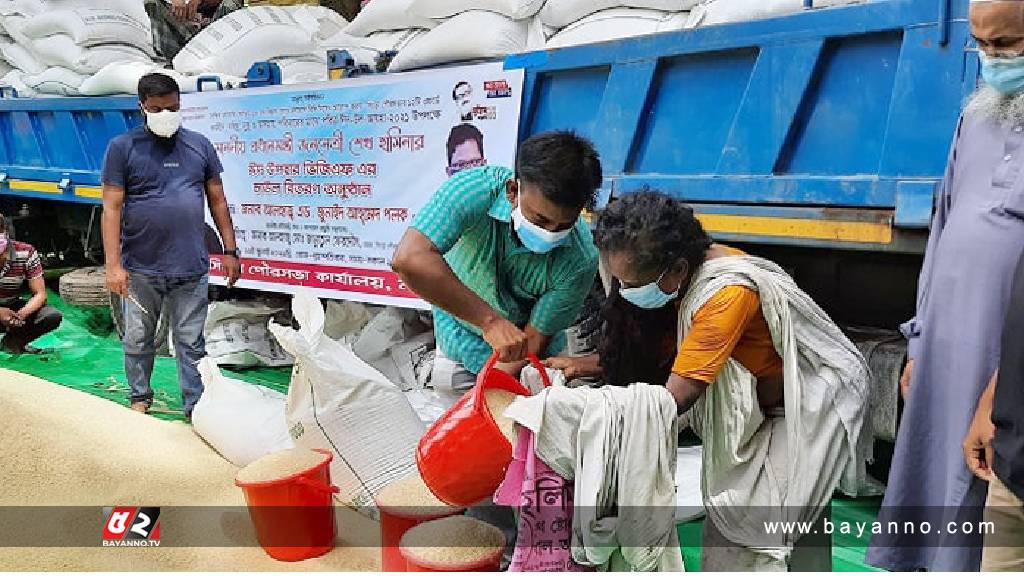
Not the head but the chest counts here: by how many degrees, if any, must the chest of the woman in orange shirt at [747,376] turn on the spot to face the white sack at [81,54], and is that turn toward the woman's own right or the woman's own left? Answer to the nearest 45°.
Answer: approximately 45° to the woman's own right

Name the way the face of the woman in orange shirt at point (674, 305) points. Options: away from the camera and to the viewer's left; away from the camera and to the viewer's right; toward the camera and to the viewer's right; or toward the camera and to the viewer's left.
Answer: toward the camera and to the viewer's left

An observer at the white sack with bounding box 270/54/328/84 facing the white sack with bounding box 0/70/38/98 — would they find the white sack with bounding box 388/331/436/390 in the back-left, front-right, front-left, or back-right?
back-left

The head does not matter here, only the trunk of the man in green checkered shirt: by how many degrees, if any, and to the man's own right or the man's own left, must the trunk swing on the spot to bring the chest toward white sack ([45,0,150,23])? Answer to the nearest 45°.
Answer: approximately 180°

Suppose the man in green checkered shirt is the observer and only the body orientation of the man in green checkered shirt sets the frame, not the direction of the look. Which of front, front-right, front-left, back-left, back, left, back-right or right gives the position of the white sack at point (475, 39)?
back-left

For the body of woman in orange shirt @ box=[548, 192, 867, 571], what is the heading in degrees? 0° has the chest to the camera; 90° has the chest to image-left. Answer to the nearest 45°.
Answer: approximately 90°

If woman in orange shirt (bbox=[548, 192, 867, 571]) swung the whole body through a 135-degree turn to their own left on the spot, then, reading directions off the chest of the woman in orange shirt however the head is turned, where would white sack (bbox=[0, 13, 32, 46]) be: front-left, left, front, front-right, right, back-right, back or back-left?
back

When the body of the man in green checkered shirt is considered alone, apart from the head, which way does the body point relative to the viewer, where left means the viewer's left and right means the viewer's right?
facing the viewer and to the right of the viewer

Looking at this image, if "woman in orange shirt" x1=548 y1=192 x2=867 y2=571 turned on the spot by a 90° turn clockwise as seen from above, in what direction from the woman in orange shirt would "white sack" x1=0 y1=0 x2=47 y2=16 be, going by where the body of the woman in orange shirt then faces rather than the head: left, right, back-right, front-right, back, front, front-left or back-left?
front-left

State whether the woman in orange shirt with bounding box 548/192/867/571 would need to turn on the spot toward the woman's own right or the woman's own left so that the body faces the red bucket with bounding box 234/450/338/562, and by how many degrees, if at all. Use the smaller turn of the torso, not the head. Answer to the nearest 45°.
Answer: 0° — they already face it

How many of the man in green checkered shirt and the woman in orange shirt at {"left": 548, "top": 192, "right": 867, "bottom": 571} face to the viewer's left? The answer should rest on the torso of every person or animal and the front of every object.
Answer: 1

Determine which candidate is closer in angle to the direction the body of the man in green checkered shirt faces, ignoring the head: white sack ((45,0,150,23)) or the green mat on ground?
the green mat on ground

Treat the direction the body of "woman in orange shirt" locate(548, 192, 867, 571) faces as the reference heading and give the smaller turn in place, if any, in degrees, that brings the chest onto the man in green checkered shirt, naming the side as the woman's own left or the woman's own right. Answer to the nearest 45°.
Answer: approximately 45° to the woman's own right

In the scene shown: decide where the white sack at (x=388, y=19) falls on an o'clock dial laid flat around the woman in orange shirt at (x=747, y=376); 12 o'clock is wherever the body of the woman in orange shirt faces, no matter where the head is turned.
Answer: The white sack is roughly at 2 o'clock from the woman in orange shirt.

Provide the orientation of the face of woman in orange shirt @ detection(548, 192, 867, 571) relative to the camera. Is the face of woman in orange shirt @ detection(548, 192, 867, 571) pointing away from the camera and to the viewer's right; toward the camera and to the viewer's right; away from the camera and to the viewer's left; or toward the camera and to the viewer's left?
toward the camera and to the viewer's left
